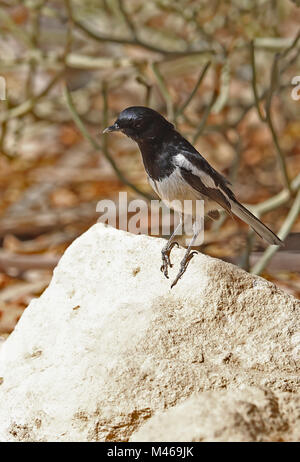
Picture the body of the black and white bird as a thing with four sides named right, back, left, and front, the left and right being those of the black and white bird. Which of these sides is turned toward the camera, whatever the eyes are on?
left
